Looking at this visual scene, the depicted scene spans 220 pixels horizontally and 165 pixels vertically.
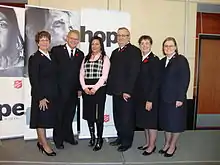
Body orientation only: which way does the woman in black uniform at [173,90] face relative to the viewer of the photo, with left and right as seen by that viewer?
facing the viewer and to the left of the viewer

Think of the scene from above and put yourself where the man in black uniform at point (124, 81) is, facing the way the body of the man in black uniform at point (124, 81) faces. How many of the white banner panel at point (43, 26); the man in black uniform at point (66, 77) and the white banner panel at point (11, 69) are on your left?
0

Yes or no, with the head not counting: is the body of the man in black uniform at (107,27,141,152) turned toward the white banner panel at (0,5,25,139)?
no

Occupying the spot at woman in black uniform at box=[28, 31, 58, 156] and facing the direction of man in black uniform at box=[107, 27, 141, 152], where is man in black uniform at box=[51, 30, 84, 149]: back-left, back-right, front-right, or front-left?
front-left

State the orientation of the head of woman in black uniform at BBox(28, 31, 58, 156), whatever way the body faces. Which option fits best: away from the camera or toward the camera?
toward the camera

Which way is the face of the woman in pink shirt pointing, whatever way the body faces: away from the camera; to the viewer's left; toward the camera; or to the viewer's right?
toward the camera

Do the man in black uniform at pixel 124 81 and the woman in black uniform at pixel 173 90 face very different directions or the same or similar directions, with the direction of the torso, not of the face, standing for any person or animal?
same or similar directions

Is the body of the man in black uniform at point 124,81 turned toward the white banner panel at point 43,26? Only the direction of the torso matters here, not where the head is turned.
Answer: no

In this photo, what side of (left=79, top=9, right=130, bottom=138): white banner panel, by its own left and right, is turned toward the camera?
front

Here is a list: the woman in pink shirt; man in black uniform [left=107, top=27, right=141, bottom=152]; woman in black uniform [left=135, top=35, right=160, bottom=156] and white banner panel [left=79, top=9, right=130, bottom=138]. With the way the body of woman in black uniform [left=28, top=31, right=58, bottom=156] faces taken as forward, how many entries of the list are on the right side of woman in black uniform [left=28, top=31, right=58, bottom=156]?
0

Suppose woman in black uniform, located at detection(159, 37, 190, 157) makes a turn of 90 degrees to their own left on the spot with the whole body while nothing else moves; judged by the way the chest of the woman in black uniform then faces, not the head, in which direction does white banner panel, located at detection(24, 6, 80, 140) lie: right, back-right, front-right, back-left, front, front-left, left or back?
back-right

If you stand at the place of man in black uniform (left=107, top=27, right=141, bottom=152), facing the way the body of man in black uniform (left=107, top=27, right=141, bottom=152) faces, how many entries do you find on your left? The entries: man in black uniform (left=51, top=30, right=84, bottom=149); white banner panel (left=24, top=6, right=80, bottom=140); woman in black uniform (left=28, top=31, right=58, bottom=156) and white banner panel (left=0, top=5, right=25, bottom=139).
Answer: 0

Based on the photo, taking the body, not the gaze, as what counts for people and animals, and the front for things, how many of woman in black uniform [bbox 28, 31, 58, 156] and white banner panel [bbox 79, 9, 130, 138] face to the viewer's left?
0

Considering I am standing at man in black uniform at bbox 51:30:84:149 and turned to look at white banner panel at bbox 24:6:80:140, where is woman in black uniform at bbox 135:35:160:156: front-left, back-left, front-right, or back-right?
back-right

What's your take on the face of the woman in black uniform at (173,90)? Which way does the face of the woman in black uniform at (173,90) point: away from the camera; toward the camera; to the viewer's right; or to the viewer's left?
toward the camera

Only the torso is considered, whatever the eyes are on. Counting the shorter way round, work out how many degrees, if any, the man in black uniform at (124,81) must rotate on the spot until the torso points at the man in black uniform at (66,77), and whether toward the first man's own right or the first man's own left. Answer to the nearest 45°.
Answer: approximately 45° to the first man's own right

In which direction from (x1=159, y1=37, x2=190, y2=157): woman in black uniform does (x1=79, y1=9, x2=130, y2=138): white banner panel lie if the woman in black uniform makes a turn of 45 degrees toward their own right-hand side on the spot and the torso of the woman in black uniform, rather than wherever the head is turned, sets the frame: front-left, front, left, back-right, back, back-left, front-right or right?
front-right
